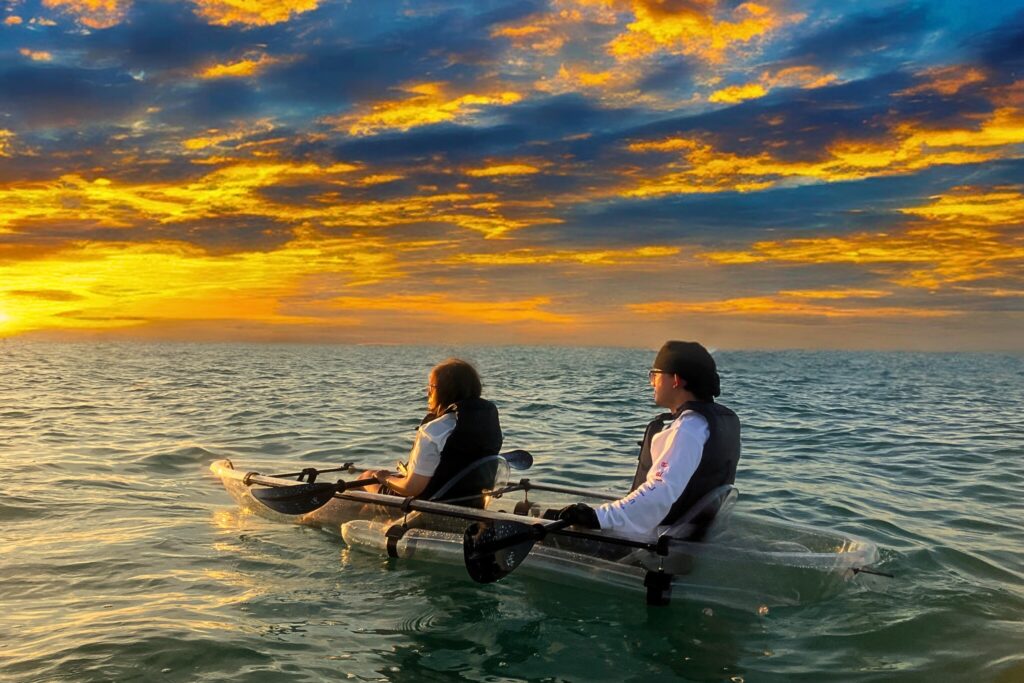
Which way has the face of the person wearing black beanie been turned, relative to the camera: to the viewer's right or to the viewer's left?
to the viewer's left

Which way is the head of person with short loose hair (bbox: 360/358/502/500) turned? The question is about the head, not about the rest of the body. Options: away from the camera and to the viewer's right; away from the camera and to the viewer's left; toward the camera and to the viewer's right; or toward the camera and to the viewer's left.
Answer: away from the camera and to the viewer's left

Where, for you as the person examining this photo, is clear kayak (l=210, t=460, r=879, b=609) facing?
facing away from the viewer and to the left of the viewer
